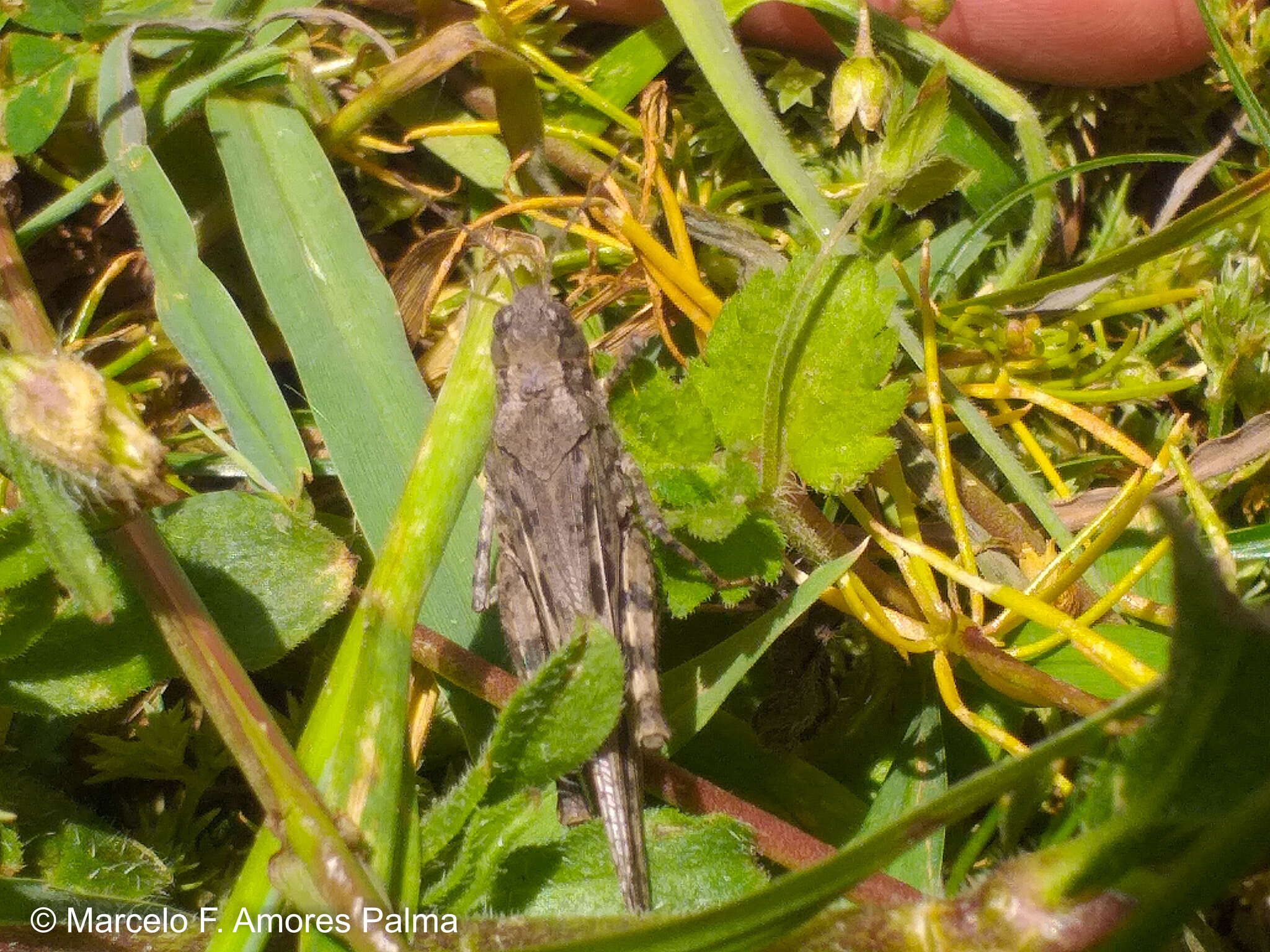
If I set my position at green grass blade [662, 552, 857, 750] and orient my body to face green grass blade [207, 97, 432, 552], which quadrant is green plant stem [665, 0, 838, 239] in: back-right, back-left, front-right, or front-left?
front-right

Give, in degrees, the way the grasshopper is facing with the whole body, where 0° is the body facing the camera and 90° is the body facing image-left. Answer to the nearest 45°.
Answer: approximately 180°

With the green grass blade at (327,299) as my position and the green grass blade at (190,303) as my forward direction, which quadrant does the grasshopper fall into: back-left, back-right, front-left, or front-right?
back-left

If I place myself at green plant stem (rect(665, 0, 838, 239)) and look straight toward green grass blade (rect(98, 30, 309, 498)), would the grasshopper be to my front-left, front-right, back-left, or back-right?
front-left

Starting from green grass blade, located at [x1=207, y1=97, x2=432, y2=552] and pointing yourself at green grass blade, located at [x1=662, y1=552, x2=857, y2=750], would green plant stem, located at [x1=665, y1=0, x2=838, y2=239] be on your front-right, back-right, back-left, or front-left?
front-left
